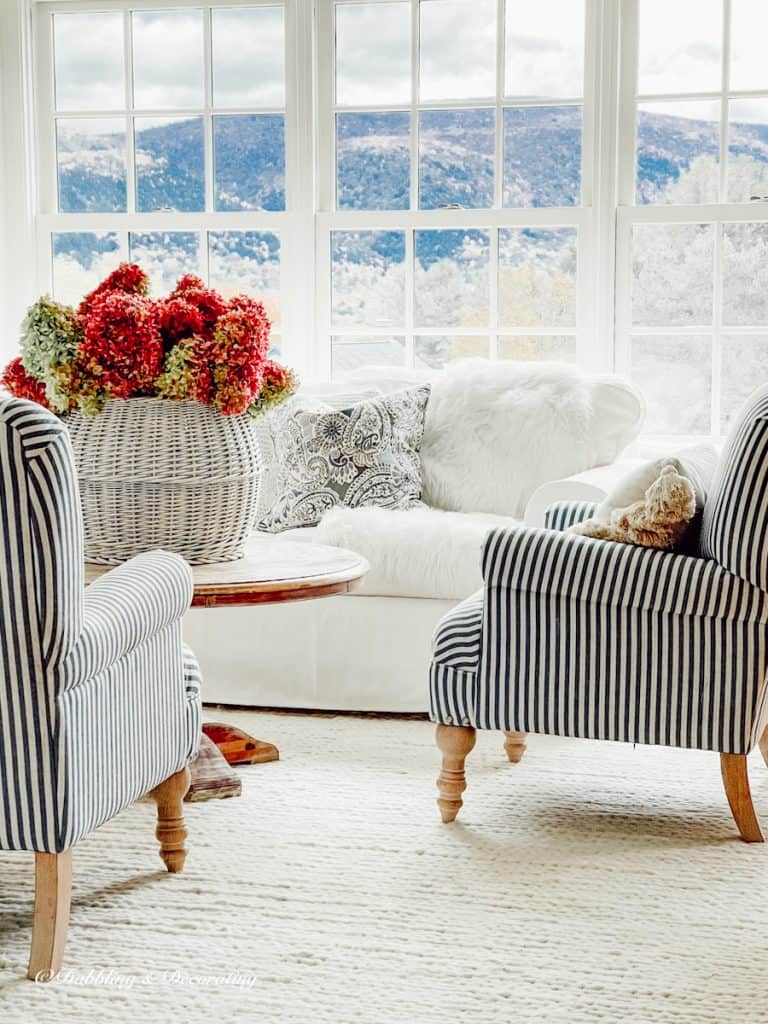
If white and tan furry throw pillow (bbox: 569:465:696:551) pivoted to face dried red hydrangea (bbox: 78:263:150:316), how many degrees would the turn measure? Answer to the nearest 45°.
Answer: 0° — it already faces it

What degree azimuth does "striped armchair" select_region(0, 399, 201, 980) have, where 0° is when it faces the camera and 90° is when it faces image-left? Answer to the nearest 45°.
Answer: approximately 225°

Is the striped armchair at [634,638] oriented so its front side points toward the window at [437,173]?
no

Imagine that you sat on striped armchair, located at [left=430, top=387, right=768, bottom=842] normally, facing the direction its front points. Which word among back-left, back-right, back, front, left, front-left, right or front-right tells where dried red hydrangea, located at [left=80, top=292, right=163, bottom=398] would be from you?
front

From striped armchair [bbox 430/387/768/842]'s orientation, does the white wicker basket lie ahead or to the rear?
ahead

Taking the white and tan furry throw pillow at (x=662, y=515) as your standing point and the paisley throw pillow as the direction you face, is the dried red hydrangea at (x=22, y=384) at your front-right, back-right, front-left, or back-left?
front-left

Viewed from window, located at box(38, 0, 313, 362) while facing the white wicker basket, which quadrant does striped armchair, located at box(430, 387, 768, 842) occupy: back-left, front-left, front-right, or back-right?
front-left

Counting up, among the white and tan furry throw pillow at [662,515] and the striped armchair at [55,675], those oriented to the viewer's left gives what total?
1

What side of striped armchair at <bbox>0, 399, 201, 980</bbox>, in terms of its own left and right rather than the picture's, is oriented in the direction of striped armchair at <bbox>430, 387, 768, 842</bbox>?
front

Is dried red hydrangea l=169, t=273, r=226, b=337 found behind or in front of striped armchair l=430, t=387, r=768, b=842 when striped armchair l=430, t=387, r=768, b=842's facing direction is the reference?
in front

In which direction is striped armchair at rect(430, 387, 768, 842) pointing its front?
to the viewer's left

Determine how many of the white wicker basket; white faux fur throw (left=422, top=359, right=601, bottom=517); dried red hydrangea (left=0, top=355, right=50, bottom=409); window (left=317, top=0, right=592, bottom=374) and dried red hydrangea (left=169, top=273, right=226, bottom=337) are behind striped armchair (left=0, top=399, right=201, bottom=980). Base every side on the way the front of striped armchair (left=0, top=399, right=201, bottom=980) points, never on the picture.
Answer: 0

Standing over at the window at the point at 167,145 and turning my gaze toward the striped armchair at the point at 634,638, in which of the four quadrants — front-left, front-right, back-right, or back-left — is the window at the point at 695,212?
front-left

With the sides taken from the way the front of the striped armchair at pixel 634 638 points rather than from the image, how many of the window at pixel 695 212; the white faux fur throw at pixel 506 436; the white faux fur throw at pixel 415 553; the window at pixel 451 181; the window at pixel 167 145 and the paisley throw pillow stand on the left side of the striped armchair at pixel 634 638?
0
